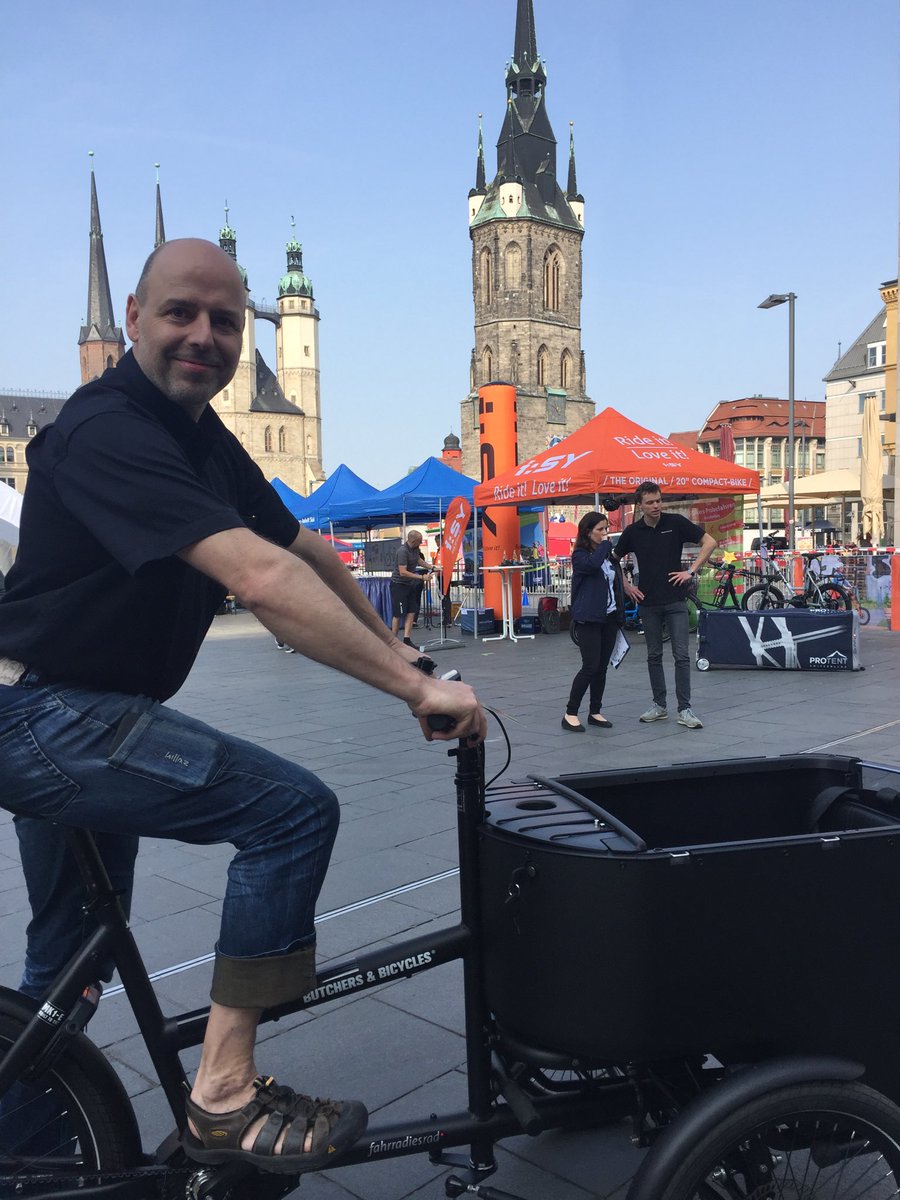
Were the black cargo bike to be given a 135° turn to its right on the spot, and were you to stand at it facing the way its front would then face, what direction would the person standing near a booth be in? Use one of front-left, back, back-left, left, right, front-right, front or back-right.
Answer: back-right

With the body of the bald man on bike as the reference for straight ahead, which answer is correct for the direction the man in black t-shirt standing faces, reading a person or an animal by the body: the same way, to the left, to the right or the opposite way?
to the right

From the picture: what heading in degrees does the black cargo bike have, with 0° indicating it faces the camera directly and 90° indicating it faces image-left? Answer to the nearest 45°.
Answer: approximately 270°

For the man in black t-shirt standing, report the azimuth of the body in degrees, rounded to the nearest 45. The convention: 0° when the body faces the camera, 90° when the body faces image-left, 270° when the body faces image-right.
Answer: approximately 0°

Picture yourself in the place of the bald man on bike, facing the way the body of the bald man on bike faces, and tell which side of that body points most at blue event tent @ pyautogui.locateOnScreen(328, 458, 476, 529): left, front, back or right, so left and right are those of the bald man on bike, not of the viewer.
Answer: left

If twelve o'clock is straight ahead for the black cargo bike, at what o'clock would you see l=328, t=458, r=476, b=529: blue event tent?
The blue event tent is roughly at 9 o'clock from the black cargo bike.

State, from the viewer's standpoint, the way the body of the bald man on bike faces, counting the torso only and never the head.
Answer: to the viewer's right

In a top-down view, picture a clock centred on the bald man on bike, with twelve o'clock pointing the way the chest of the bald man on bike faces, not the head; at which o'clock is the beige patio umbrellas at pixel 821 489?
The beige patio umbrellas is roughly at 10 o'clock from the bald man on bike.
